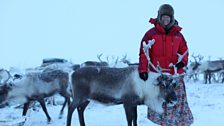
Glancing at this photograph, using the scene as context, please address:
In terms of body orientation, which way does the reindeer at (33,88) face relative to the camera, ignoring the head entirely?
to the viewer's left

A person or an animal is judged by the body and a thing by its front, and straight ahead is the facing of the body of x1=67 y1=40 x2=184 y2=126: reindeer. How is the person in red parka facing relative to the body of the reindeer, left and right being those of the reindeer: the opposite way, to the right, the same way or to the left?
to the right

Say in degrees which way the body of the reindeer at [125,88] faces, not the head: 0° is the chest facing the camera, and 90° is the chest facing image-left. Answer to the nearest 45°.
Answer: approximately 270°

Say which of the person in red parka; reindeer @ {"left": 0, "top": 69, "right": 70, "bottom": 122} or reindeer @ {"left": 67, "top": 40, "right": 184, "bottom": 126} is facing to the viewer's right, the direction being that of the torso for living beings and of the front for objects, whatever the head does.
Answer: reindeer @ {"left": 67, "top": 40, "right": 184, "bottom": 126}

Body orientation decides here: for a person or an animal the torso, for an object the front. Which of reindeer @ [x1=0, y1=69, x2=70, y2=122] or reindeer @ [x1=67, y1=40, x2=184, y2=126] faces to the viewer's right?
reindeer @ [x1=67, y1=40, x2=184, y2=126]

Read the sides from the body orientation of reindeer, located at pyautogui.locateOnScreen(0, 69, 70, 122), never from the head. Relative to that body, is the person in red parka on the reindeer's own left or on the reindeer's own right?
on the reindeer's own left

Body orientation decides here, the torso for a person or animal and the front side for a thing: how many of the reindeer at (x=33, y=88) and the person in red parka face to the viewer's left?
1

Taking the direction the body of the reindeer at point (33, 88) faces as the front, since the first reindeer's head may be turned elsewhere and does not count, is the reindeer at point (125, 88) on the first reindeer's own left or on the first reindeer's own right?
on the first reindeer's own left
